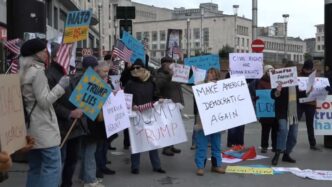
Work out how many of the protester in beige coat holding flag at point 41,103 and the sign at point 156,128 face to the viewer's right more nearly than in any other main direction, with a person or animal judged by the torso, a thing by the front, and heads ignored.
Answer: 1

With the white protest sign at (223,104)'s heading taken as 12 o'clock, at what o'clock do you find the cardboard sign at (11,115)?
The cardboard sign is roughly at 1 o'clock from the white protest sign.

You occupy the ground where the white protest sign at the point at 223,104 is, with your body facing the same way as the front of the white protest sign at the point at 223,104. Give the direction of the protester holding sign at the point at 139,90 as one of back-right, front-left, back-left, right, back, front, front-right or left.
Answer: right

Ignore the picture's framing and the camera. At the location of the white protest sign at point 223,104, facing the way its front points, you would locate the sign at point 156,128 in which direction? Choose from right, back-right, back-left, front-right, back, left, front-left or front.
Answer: right

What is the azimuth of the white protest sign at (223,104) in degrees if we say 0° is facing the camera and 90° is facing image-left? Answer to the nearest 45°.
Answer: approximately 0°

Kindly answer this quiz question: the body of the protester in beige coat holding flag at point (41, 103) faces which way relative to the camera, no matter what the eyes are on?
to the viewer's right

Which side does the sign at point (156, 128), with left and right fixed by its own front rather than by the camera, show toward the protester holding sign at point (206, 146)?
left

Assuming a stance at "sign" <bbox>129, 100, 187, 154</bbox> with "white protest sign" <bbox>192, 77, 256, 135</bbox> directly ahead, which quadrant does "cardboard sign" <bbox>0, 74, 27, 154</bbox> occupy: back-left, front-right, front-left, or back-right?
back-right

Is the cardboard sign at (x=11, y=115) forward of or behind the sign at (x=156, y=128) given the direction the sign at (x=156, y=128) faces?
forward

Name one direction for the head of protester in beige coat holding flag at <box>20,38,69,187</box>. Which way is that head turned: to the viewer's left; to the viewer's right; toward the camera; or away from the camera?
to the viewer's right

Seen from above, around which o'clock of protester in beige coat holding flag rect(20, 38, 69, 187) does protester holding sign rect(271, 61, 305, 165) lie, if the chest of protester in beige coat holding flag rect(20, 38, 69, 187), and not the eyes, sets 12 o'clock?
protester holding sign rect(271, 61, 305, 165) is roughly at 11 o'clock from protester in beige coat holding flag rect(20, 38, 69, 187).

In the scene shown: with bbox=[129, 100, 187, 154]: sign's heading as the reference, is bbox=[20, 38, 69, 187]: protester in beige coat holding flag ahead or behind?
ahead

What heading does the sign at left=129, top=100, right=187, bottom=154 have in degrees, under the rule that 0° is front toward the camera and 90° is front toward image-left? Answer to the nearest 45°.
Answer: approximately 0°
